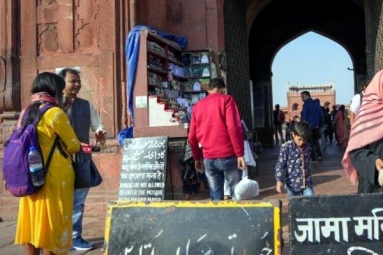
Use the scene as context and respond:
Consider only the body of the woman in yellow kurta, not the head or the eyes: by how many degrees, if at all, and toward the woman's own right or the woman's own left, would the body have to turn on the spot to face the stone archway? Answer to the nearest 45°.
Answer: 0° — they already face it

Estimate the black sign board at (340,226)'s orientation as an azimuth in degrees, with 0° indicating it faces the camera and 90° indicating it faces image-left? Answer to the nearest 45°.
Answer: approximately 0°

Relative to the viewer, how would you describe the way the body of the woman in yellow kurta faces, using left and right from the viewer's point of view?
facing away from the viewer and to the right of the viewer

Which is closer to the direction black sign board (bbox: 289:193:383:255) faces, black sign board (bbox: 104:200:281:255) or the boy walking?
the black sign board

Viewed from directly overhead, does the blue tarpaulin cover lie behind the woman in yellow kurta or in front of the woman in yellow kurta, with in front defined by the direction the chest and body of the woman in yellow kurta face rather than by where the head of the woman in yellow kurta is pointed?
in front

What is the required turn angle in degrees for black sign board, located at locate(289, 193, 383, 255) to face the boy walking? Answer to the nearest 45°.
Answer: approximately 180°

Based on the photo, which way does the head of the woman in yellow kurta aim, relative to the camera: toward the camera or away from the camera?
away from the camera

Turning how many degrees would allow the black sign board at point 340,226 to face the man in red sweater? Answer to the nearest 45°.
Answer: approximately 135° to its right

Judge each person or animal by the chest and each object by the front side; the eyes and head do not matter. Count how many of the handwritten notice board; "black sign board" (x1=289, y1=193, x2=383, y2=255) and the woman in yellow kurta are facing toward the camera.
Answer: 2

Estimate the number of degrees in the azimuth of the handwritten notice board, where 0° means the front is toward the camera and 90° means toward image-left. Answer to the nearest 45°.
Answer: approximately 0°
